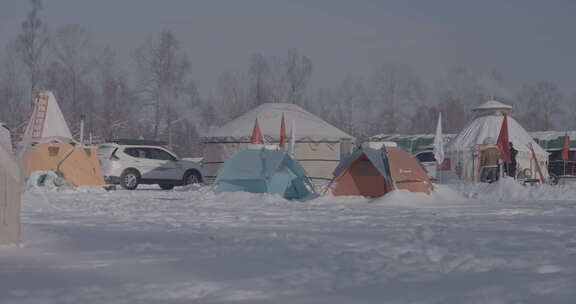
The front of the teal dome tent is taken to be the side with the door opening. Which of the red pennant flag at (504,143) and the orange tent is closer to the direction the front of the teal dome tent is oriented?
the orange tent

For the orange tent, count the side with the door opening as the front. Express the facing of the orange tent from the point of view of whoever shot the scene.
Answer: facing the viewer and to the left of the viewer

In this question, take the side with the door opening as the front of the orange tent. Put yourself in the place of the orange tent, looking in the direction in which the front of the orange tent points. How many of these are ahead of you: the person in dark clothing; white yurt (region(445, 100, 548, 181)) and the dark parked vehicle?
0

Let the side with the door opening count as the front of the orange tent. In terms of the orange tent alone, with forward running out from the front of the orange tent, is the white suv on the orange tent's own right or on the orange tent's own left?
on the orange tent's own right

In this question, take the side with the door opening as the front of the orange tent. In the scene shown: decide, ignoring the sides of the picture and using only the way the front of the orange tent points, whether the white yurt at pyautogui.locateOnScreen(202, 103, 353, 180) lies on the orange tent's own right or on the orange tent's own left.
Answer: on the orange tent's own right

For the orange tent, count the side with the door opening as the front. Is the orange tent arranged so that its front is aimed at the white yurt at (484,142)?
no

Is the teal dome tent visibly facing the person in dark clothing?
no

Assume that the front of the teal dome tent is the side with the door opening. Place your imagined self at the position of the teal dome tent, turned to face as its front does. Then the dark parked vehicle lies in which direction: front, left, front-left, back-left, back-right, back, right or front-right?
left

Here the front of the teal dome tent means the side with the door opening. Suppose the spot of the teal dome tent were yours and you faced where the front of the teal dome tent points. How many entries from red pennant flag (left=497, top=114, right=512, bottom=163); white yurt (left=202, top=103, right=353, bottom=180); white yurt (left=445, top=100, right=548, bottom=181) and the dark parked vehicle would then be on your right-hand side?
0

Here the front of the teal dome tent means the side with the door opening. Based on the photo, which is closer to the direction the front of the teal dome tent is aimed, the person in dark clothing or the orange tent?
the orange tent

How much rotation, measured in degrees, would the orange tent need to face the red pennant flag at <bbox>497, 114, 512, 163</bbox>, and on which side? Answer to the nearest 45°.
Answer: approximately 180°

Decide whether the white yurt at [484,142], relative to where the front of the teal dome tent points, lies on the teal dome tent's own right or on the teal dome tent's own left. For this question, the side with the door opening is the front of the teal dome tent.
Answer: on the teal dome tent's own left

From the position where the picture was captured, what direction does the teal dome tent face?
facing the viewer and to the right of the viewer
